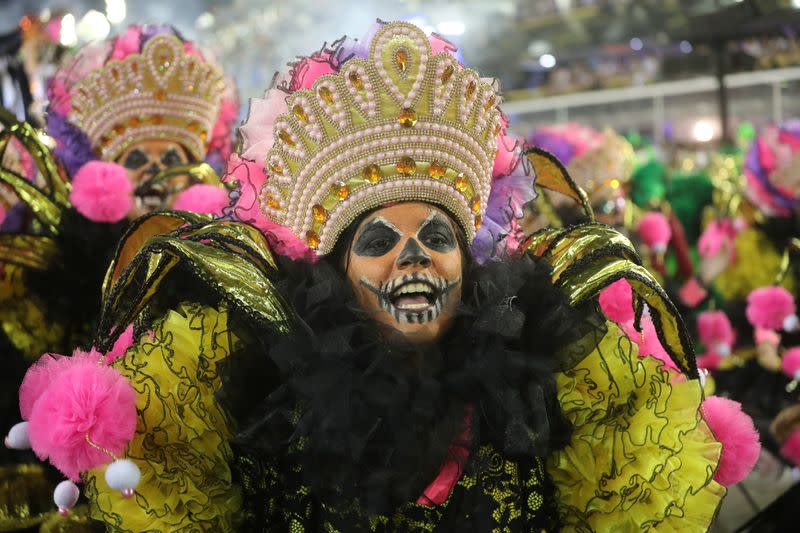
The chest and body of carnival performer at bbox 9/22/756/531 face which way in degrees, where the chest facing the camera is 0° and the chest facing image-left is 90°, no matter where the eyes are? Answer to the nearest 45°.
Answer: approximately 0°

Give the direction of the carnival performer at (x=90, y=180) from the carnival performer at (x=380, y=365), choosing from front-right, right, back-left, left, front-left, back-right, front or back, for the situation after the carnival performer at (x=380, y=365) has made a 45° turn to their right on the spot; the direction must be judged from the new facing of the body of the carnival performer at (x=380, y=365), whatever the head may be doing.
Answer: right

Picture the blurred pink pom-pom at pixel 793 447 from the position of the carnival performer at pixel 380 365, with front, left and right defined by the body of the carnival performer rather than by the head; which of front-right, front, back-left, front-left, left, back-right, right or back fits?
back-left
